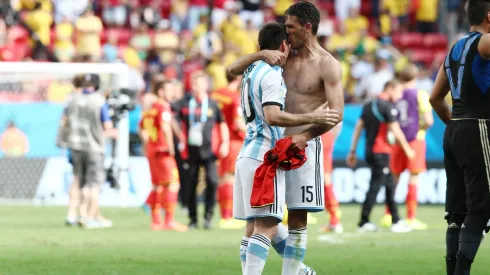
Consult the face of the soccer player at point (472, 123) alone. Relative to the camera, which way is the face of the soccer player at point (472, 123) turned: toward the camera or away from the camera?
away from the camera

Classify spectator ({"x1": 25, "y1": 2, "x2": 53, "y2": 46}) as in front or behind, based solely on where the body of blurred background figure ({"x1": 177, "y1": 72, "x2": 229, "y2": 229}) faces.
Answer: behind

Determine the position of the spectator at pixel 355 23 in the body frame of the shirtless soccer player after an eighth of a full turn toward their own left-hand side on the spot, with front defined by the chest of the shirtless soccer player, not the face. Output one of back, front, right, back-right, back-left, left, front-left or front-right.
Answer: back

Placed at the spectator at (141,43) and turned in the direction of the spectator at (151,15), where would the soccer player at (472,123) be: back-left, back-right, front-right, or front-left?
back-right

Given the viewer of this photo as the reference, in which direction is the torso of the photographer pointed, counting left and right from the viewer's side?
facing away from the viewer and to the right of the viewer

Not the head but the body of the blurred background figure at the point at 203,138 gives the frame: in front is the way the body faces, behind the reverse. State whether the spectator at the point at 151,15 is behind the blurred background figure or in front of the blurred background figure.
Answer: behind

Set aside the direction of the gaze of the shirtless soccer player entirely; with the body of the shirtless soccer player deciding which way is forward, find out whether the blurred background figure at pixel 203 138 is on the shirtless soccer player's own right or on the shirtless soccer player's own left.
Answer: on the shirtless soccer player's own right

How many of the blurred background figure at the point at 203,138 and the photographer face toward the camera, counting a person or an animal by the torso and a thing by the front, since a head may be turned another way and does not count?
1

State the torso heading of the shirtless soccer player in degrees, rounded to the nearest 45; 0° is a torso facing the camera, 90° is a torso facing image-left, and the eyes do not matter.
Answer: approximately 45°
